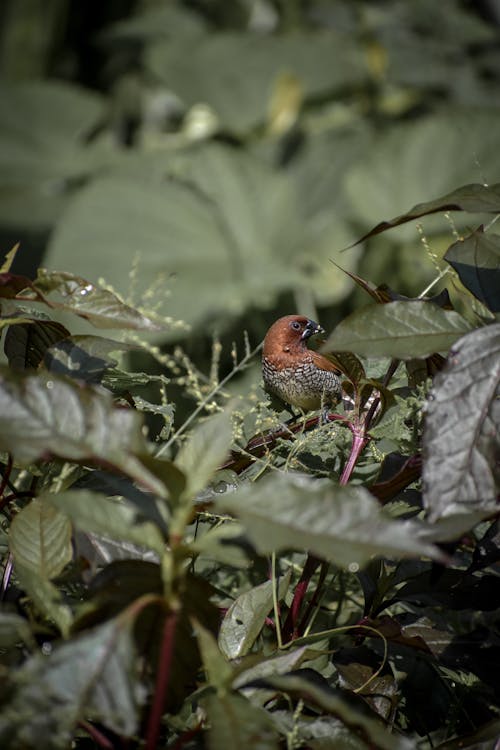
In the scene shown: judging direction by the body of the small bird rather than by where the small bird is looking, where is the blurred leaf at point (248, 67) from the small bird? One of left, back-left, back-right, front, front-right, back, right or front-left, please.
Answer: back-right

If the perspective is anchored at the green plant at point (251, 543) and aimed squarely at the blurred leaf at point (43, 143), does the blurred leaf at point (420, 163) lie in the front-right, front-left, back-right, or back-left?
front-right

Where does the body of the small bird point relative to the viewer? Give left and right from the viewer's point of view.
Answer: facing the viewer and to the left of the viewer

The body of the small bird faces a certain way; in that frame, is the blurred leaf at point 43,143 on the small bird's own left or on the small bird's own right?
on the small bird's own right
